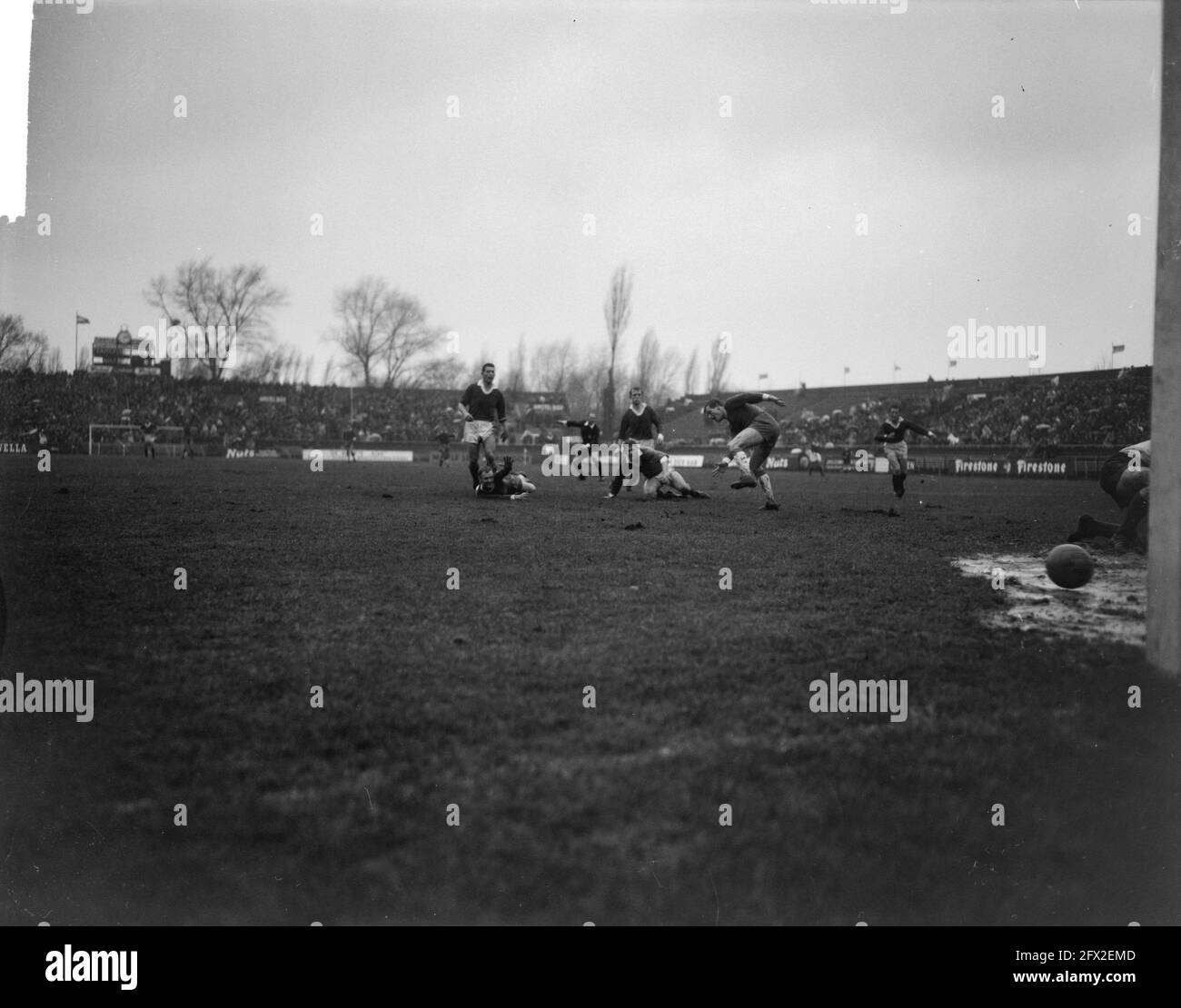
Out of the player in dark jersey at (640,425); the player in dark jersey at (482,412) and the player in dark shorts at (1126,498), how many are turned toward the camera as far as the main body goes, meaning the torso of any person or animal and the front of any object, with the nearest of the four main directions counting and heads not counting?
2

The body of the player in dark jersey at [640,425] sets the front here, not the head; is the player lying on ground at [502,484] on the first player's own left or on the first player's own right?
on the first player's own right

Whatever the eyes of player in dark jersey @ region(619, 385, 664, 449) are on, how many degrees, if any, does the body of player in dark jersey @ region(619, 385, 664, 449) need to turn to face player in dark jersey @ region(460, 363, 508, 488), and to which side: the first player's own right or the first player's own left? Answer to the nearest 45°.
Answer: approximately 45° to the first player's own right
